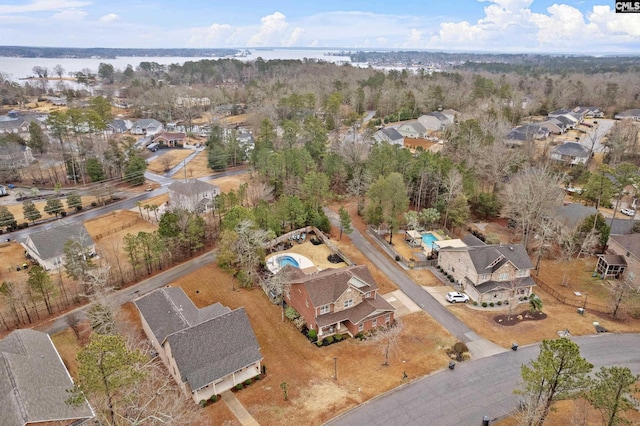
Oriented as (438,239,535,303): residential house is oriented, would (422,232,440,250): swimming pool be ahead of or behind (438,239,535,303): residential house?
behind

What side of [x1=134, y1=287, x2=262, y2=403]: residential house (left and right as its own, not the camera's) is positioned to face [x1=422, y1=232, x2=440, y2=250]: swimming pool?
left

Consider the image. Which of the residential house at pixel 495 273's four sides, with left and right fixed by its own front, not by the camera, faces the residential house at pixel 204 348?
right

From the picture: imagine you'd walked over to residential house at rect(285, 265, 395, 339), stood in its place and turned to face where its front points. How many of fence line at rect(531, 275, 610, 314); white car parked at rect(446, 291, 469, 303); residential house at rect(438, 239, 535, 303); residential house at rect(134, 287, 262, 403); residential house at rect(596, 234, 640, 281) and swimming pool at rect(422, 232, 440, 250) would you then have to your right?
1

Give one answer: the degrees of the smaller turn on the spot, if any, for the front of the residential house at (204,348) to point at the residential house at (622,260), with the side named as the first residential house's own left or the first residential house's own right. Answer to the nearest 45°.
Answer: approximately 45° to the first residential house's own left

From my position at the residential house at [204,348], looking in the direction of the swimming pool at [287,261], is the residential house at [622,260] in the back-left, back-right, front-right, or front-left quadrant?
front-right

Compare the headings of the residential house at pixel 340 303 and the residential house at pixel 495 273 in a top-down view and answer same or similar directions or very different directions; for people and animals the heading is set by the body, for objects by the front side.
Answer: same or similar directions

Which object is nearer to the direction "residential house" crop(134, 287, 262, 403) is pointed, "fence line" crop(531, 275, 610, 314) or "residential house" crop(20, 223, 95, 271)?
the fence line

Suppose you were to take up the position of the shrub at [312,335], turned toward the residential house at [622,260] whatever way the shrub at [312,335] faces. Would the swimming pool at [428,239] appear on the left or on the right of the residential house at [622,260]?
left

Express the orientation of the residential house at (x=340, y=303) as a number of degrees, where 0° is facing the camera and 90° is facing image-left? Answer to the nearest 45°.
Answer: approximately 315°

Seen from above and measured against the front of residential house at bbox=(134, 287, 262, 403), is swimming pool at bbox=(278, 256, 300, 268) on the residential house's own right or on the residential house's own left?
on the residential house's own left

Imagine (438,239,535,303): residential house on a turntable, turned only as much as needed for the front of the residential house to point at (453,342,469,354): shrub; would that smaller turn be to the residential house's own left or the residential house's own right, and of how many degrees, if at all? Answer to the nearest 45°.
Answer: approximately 45° to the residential house's own right

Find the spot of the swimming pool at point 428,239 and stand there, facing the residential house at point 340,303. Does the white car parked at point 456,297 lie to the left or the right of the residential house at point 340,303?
left

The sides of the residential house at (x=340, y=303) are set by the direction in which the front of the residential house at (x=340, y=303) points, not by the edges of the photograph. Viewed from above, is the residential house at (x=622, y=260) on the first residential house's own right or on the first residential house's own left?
on the first residential house's own left

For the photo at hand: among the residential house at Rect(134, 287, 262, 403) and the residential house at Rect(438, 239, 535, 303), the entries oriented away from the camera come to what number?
0

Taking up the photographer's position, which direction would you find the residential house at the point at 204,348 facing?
facing the viewer and to the right of the viewer

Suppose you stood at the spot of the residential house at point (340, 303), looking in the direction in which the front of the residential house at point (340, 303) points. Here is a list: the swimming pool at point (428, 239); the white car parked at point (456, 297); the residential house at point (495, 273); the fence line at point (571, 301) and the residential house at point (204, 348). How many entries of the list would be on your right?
1

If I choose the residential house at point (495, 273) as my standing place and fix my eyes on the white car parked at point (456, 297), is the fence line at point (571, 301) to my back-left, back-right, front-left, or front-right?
back-left

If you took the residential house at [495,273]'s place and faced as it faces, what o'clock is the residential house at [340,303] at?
the residential house at [340,303] is roughly at 3 o'clock from the residential house at [495,273].

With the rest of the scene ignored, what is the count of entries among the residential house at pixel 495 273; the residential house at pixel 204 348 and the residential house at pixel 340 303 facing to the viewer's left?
0
